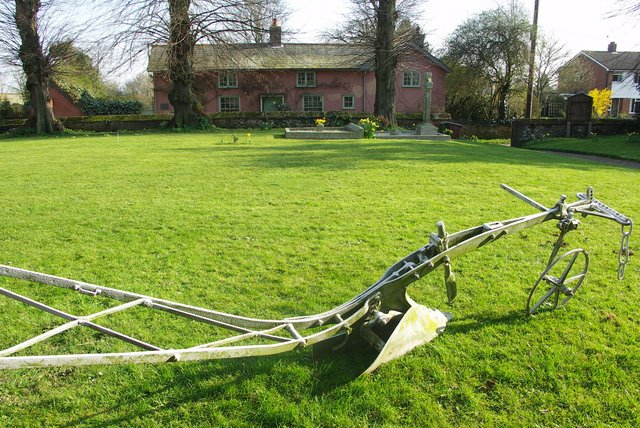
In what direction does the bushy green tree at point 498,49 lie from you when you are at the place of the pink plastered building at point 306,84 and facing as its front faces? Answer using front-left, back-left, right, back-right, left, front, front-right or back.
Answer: left

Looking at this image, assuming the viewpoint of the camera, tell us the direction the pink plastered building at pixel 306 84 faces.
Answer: facing the viewer

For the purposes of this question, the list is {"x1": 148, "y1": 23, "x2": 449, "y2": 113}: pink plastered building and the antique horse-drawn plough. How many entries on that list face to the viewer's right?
1

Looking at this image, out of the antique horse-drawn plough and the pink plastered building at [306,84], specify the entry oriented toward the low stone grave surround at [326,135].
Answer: the pink plastered building

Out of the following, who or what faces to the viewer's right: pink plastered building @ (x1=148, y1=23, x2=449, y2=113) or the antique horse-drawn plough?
the antique horse-drawn plough

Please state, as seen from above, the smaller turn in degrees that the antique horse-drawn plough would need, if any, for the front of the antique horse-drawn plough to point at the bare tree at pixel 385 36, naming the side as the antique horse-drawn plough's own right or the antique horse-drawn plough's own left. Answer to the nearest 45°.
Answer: approximately 90° to the antique horse-drawn plough's own left

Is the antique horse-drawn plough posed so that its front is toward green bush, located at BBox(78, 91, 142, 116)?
no

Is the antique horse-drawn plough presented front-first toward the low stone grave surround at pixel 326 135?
no

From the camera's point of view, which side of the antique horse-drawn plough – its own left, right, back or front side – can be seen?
right

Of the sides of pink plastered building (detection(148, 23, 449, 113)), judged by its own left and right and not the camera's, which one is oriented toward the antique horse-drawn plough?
front

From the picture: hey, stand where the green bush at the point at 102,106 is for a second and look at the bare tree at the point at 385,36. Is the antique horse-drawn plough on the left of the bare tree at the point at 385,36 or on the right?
right

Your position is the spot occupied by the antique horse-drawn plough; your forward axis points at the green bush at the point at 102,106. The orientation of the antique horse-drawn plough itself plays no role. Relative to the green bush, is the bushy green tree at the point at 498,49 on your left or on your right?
right

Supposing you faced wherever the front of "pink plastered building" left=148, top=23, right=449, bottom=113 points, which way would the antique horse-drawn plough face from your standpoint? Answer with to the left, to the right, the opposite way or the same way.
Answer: to the left

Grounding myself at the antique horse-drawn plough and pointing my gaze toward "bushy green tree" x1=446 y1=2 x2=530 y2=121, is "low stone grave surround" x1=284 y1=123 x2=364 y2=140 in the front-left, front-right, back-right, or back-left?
front-left

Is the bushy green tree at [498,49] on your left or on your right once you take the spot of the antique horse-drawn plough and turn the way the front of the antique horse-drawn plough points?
on your left

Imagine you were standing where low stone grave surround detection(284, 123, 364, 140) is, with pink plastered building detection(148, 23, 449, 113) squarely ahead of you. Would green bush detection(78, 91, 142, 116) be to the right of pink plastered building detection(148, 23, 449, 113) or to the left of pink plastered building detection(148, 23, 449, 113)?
left

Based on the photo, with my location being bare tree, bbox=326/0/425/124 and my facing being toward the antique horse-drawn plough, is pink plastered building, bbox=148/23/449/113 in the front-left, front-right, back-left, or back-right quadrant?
back-right

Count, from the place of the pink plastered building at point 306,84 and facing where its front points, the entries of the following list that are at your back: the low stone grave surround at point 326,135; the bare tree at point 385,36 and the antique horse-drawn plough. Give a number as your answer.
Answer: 0

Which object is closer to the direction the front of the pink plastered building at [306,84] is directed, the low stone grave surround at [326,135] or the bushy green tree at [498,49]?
the low stone grave surround
